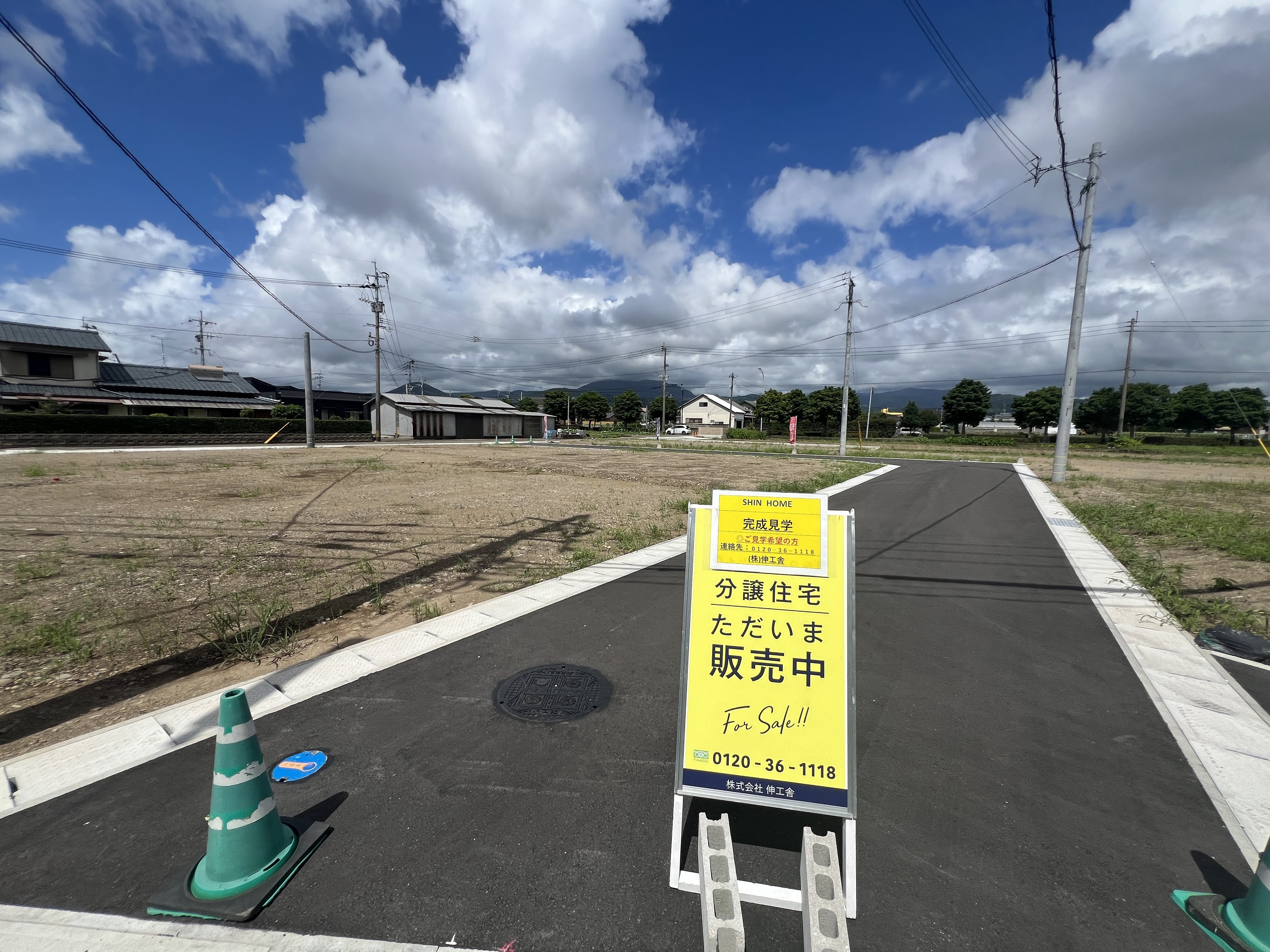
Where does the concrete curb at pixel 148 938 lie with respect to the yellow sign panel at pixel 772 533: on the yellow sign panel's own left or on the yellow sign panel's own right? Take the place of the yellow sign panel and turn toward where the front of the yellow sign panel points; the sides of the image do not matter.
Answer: on the yellow sign panel's own right

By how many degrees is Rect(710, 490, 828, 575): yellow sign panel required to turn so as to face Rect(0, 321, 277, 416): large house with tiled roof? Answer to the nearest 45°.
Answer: approximately 135° to its right

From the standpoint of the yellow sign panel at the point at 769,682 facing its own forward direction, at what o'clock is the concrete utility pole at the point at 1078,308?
The concrete utility pole is roughly at 7 o'clock from the yellow sign panel.

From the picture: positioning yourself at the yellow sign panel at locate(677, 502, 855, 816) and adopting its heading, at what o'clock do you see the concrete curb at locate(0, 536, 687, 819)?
The concrete curb is roughly at 3 o'clock from the yellow sign panel.

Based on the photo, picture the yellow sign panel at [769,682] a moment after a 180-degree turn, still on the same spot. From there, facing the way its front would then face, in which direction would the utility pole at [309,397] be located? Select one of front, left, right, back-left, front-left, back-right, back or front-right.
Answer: front-left

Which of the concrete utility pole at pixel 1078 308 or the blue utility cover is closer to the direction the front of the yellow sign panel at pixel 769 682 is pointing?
the blue utility cover

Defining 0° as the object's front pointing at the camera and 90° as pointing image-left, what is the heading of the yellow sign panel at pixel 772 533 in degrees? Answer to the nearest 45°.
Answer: approximately 0°

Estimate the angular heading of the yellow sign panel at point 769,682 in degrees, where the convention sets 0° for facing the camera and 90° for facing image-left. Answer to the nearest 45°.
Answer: approximately 0°

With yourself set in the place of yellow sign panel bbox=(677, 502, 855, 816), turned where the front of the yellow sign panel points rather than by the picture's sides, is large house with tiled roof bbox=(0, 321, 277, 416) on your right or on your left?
on your right

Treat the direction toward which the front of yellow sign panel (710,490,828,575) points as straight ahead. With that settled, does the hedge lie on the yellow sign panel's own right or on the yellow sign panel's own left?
on the yellow sign panel's own right

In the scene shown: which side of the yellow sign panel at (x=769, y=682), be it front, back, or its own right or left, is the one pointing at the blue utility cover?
right
